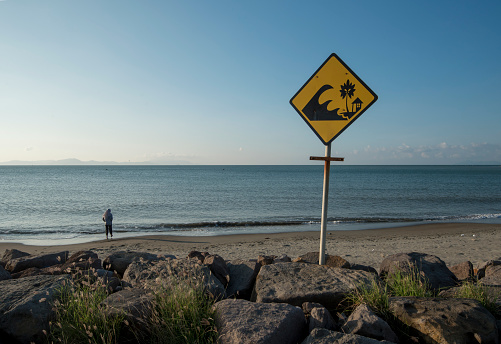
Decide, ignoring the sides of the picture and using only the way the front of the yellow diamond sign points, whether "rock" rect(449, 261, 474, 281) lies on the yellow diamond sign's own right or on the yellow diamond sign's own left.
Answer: on the yellow diamond sign's own left

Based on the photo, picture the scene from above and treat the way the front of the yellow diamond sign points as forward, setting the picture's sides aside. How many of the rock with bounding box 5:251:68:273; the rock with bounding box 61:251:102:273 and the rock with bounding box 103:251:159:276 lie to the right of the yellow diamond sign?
3

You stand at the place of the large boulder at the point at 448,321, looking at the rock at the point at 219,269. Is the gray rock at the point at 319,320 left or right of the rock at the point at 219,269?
left

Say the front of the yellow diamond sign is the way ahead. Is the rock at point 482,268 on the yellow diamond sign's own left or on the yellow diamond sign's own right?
on the yellow diamond sign's own left

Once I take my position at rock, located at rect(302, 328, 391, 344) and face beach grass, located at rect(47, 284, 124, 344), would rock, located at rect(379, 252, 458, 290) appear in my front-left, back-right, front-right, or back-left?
back-right

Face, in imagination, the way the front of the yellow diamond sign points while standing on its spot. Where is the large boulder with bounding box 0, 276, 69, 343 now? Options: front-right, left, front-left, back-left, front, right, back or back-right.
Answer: front-right

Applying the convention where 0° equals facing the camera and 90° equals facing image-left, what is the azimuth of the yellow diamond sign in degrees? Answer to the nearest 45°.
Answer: approximately 0°

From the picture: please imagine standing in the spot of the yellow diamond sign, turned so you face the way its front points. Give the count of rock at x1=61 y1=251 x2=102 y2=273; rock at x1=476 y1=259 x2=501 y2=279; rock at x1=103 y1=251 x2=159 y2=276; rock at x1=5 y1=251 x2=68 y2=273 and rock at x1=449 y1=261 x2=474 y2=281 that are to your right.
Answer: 3

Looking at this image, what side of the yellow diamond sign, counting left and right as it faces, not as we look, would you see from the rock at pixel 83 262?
right

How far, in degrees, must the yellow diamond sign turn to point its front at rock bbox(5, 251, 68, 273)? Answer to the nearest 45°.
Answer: approximately 90° to its right
